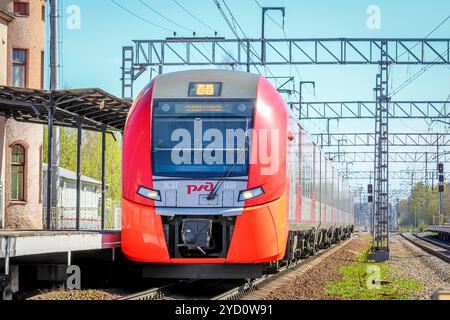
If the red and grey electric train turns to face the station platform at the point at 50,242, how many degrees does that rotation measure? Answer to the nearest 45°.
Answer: approximately 45° to its right

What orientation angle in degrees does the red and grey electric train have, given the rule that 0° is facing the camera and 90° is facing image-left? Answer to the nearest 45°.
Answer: approximately 0°
